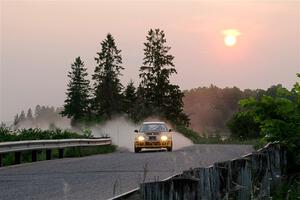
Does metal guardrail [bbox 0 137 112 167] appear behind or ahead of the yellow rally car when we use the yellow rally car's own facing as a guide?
ahead

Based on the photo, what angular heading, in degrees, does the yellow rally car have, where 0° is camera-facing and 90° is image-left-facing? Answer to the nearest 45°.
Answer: approximately 0°
